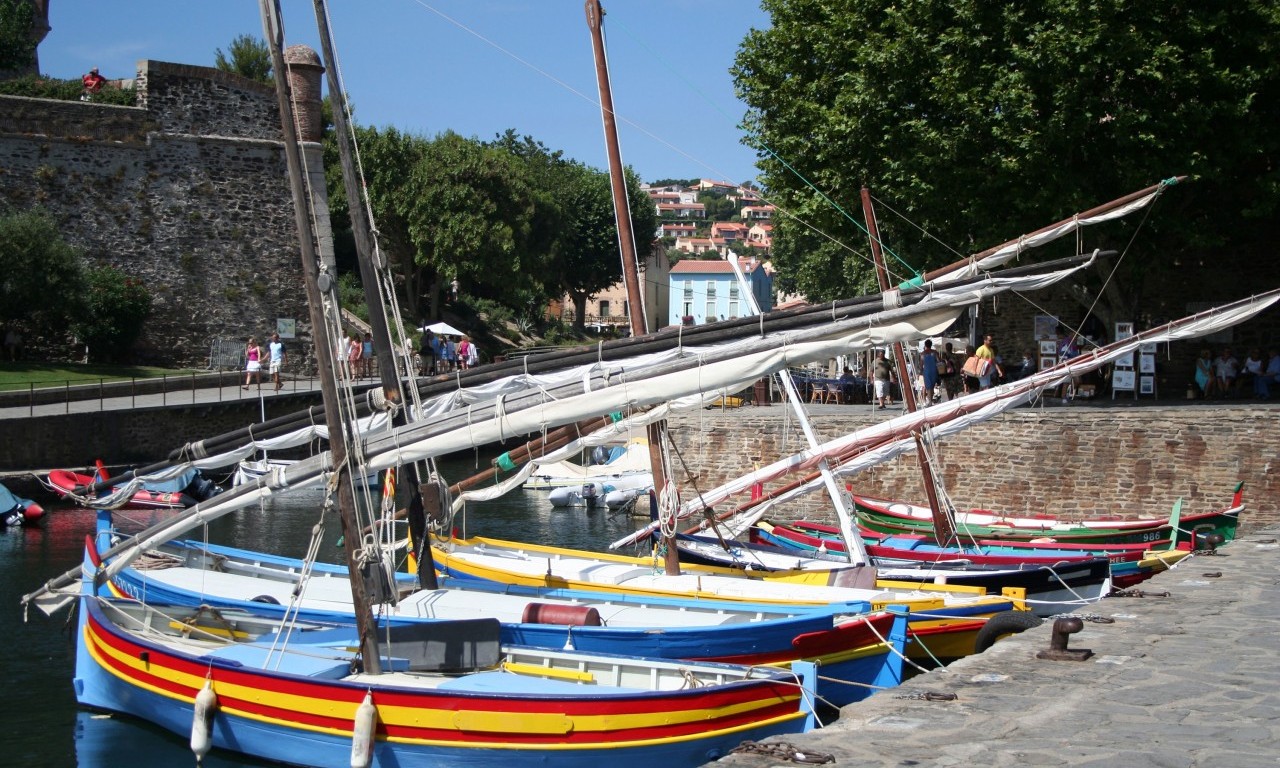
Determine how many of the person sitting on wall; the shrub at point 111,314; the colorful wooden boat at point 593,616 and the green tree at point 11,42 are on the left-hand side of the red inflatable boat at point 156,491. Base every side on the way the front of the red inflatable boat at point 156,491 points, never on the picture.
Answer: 1

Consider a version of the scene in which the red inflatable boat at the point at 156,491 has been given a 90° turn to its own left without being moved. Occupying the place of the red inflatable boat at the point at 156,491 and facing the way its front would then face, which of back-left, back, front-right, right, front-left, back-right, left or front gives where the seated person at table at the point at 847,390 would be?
left

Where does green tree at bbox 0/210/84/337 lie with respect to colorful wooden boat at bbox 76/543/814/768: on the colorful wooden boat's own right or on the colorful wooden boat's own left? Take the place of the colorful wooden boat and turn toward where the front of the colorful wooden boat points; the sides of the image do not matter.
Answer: on the colorful wooden boat's own right

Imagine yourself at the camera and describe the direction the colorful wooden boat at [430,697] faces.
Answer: facing to the left of the viewer

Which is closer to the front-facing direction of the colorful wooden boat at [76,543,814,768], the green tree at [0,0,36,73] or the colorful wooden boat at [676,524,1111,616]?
the green tree

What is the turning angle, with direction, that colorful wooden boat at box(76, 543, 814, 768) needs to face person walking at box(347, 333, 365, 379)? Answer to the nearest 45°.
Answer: approximately 90° to its right

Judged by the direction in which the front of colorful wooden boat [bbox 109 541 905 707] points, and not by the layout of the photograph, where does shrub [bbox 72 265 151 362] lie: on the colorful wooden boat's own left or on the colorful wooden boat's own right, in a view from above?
on the colorful wooden boat's own right

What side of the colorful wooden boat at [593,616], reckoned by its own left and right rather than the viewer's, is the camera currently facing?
left

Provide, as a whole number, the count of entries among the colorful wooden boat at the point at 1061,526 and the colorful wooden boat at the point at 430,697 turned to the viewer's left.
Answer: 1

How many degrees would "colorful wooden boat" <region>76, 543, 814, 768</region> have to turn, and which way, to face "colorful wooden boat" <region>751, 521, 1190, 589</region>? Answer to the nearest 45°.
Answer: approximately 135° to its right

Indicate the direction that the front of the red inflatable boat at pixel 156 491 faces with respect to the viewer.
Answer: facing to the left of the viewer

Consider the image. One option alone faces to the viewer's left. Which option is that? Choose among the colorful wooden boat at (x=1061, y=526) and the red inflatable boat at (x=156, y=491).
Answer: the red inflatable boat at (x=156, y=491)

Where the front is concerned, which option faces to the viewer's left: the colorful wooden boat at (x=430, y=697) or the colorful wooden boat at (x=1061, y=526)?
the colorful wooden boat at (x=430, y=697)

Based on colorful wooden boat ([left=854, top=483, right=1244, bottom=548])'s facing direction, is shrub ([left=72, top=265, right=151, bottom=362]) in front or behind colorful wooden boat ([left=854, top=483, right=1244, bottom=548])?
behind
